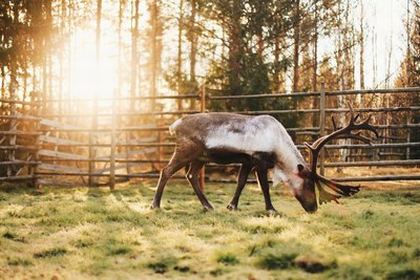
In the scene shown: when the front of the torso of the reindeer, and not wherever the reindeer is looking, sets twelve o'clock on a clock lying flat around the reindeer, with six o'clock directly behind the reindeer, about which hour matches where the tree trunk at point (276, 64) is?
The tree trunk is roughly at 9 o'clock from the reindeer.

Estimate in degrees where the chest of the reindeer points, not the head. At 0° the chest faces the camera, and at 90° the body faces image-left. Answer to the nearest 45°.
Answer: approximately 270°

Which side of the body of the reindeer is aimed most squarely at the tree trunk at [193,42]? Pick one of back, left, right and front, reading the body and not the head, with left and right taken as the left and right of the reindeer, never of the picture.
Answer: left

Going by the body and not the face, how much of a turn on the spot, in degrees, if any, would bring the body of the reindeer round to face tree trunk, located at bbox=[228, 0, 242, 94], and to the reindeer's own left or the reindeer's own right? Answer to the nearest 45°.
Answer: approximately 90° to the reindeer's own left
